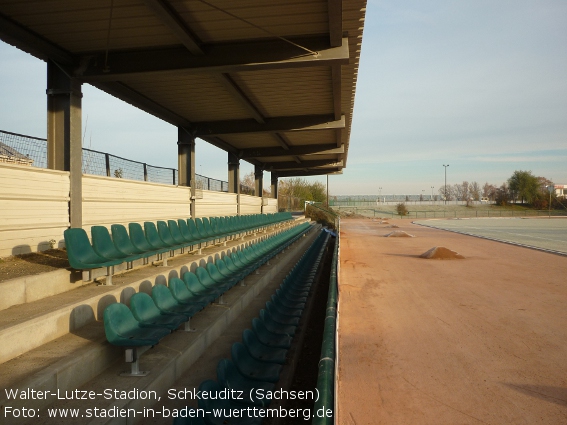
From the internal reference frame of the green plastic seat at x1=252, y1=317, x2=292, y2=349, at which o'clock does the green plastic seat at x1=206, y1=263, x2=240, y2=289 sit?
the green plastic seat at x1=206, y1=263, x2=240, y2=289 is roughly at 8 o'clock from the green plastic seat at x1=252, y1=317, x2=292, y2=349.

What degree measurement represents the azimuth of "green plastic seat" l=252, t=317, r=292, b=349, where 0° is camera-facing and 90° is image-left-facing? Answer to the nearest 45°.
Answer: approximately 270°

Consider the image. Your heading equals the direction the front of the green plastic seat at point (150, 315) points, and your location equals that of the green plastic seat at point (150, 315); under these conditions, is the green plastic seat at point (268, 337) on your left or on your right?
on your left

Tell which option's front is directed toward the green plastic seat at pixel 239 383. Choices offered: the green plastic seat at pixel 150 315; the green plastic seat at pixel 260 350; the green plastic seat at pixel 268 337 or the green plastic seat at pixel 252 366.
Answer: the green plastic seat at pixel 150 315

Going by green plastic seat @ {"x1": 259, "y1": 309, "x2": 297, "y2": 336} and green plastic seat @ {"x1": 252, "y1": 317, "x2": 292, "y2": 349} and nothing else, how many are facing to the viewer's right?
2

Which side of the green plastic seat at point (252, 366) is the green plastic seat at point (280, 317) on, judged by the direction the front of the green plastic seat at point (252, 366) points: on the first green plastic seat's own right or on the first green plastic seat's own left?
on the first green plastic seat's own left

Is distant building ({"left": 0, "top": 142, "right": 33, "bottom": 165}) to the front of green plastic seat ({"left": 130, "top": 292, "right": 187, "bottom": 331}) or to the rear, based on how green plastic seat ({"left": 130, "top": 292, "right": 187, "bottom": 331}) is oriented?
to the rear

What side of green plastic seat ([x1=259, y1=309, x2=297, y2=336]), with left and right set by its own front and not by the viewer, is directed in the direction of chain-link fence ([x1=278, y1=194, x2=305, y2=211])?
left

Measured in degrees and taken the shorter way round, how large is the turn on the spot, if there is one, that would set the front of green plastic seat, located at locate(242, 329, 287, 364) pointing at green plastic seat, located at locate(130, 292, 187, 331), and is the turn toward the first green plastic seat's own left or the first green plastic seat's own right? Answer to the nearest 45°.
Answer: approximately 180°

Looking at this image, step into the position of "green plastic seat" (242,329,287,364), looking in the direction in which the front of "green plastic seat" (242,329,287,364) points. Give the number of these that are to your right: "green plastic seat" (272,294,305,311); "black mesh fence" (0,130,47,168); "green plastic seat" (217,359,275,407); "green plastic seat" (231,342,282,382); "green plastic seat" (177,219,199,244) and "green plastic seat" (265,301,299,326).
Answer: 2

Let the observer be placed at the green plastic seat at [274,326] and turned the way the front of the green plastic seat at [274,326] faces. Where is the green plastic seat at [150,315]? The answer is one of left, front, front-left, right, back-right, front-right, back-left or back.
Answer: back-right

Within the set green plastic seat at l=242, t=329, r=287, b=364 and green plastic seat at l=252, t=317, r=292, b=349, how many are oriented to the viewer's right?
2

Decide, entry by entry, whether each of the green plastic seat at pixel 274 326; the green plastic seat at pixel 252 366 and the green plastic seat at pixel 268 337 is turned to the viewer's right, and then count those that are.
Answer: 3

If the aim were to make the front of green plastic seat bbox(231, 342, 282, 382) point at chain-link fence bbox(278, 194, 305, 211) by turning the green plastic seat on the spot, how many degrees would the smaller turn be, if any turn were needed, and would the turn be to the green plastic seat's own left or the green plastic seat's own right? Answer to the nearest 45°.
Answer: approximately 90° to the green plastic seat's own left

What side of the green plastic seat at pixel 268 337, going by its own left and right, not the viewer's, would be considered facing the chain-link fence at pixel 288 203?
left

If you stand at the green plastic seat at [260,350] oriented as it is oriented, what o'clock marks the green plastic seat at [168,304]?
the green plastic seat at [168,304] is roughly at 6 o'clock from the green plastic seat at [260,350].

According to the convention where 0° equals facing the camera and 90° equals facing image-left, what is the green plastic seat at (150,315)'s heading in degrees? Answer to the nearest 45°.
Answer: approximately 315°

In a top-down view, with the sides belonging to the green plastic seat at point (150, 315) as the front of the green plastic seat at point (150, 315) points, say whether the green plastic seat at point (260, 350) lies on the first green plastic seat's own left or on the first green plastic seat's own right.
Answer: on the first green plastic seat's own left
